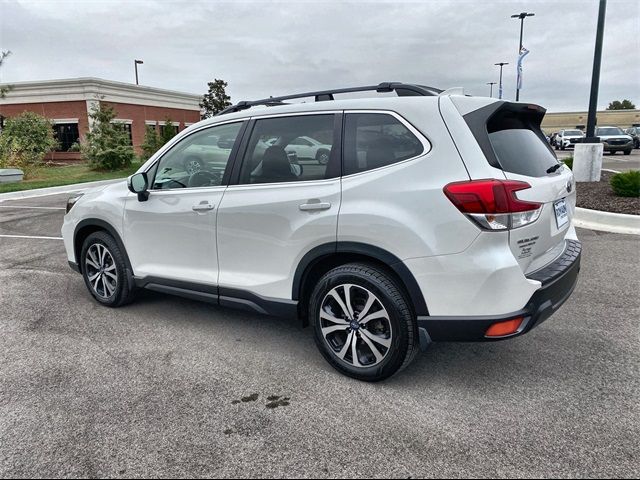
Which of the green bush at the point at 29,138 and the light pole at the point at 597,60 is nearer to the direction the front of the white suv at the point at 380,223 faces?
the green bush

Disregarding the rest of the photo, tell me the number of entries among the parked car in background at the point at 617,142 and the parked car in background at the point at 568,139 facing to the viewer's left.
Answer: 0

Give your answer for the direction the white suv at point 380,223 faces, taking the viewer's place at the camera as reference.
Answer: facing away from the viewer and to the left of the viewer

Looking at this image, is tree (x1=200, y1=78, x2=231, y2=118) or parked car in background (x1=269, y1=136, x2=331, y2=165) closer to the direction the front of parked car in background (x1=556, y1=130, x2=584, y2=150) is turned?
the parked car in background

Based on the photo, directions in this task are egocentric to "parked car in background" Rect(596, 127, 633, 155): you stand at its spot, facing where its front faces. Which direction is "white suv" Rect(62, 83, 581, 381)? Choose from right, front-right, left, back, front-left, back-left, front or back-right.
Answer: front-right

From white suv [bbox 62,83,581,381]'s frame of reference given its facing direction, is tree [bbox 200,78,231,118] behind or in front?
in front

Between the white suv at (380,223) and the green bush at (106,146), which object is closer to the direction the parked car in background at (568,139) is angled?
the white suv

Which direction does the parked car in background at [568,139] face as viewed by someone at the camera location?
facing the viewer and to the right of the viewer

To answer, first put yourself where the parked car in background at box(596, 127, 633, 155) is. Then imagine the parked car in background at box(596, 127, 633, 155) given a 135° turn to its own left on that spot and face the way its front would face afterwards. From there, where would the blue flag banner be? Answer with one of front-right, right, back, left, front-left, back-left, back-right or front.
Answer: left

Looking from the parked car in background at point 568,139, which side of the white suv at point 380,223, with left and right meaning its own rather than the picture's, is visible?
right

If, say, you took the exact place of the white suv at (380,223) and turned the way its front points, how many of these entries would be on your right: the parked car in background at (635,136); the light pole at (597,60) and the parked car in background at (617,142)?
3

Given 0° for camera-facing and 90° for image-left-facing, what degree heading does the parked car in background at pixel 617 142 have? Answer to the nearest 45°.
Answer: approximately 315°

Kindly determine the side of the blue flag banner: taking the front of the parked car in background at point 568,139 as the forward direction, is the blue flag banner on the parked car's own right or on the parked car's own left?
on the parked car's own right

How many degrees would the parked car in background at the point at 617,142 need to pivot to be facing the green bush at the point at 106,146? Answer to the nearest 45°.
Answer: approximately 90° to its right

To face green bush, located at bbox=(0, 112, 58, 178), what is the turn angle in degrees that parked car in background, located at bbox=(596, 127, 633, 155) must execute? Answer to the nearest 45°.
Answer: approximately 90° to its right
